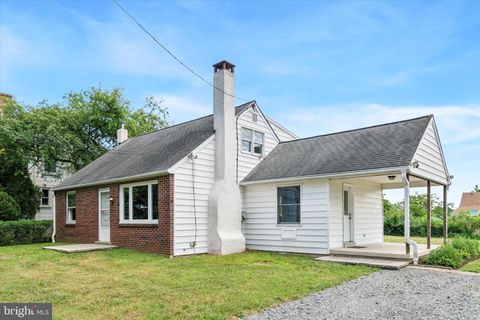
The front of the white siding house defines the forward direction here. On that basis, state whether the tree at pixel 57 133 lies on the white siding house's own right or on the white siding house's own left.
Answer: on the white siding house's own right

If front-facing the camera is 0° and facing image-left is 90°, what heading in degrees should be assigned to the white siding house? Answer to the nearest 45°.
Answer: approximately 45°

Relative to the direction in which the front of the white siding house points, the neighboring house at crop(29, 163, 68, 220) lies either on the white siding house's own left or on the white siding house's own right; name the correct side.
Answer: on the white siding house's own right

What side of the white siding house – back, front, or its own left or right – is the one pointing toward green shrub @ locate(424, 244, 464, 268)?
left

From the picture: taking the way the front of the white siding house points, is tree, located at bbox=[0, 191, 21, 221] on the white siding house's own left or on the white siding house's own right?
on the white siding house's own right
